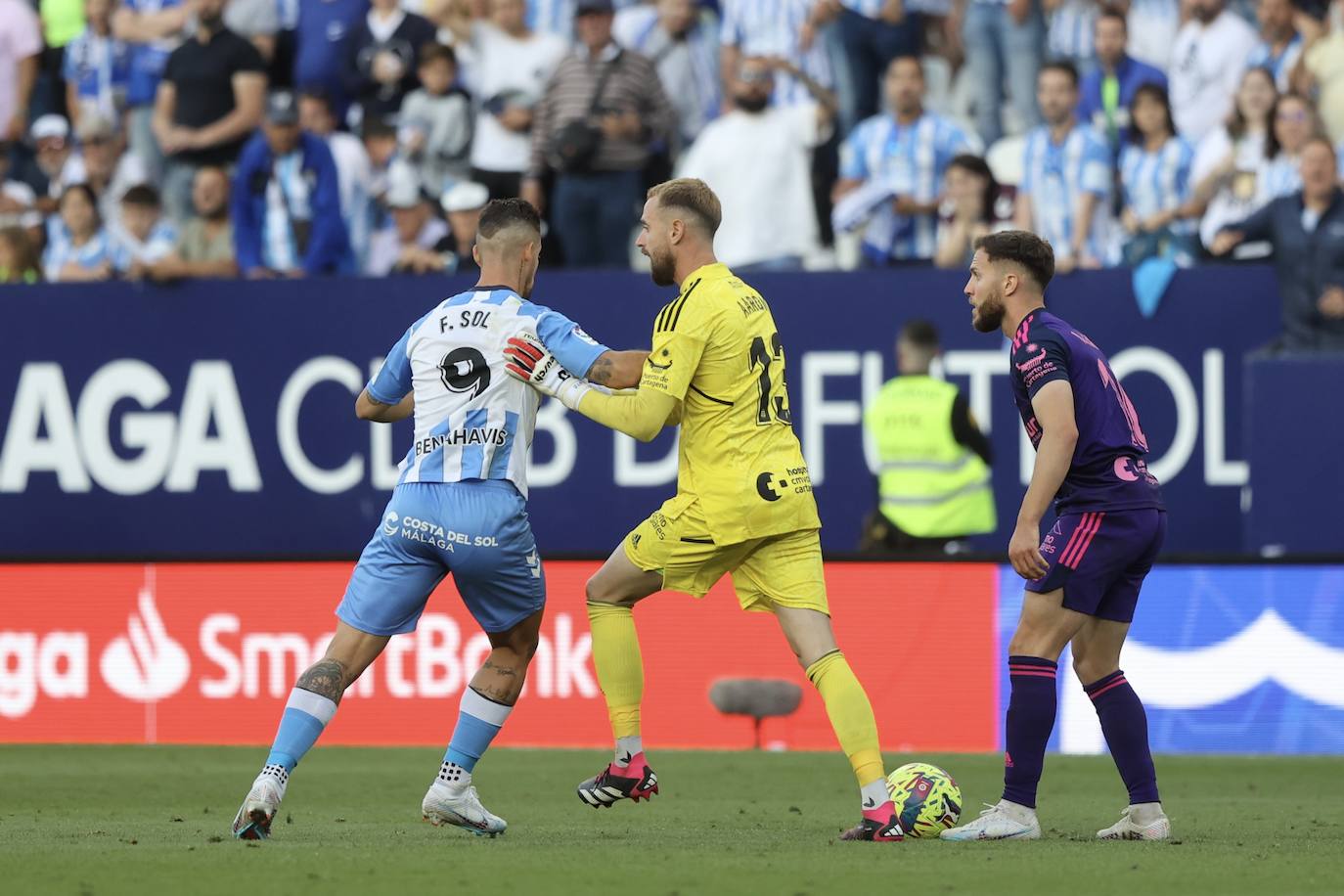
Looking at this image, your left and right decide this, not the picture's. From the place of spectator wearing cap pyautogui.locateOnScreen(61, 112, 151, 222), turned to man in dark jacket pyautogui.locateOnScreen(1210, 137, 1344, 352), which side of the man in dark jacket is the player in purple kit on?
right

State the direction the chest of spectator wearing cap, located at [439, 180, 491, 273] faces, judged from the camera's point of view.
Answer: toward the camera

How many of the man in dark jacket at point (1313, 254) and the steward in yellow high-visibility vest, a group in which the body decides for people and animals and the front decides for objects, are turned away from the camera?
1

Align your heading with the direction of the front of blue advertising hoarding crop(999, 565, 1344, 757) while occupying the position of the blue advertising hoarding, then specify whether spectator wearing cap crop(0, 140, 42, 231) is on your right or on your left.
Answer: on your right

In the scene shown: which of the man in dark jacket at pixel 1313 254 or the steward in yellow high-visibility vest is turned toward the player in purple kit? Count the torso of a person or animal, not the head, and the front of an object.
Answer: the man in dark jacket

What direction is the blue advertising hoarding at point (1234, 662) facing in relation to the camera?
toward the camera

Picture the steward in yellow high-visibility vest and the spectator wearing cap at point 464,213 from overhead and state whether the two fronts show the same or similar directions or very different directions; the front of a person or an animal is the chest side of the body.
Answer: very different directions

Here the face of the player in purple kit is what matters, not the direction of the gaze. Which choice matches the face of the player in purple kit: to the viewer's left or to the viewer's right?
to the viewer's left

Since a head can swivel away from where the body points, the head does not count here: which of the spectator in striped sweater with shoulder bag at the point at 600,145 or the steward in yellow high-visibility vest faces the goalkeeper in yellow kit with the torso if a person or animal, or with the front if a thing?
the spectator in striped sweater with shoulder bag

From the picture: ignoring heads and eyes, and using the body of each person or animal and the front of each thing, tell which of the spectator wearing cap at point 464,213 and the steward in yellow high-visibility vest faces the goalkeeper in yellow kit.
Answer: the spectator wearing cap

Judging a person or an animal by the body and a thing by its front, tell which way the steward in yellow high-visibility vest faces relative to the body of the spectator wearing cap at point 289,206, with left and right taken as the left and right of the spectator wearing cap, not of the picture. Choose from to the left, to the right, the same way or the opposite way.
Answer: the opposite way

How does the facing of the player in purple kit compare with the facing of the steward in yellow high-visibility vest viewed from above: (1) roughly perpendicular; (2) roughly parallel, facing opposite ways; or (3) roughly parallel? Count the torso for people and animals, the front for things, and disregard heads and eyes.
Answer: roughly perpendicular

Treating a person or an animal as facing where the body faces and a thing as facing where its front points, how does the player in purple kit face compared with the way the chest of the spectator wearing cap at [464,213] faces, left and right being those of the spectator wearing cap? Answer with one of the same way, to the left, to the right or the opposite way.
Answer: to the right

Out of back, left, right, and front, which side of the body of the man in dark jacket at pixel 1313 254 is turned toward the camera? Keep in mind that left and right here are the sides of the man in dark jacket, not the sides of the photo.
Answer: front
